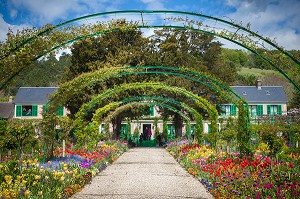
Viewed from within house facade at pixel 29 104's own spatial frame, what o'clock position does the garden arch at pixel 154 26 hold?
The garden arch is roughly at 12 o'clock from the house facade.

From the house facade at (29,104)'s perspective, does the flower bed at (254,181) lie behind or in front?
in front

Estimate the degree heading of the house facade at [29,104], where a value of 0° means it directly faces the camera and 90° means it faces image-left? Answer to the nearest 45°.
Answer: approximately 0°

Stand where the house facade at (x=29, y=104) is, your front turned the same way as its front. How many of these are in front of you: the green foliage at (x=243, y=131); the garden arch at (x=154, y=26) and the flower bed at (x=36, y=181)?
3

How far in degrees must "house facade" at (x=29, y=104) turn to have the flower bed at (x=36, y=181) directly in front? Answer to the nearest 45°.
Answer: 0° — it already faces it

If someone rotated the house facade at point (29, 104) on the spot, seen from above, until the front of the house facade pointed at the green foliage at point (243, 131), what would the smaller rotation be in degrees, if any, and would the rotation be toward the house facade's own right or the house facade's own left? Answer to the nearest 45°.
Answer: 0° — it already faces it
